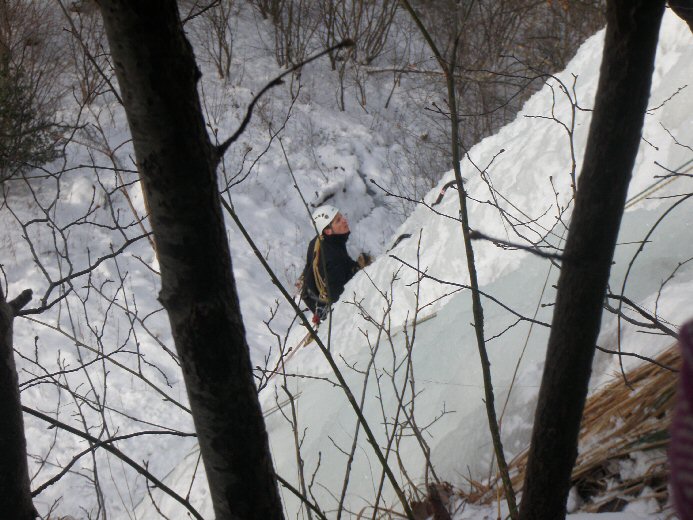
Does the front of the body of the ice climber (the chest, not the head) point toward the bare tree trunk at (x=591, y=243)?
no

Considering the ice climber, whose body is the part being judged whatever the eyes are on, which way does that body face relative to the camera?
to the viewer's right

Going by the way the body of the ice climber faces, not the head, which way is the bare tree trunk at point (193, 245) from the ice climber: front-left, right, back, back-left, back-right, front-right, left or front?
right

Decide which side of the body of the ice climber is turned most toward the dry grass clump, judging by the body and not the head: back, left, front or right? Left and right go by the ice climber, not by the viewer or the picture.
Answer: right

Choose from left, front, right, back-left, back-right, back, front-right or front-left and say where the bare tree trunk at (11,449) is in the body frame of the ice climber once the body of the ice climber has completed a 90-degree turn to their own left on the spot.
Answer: back
